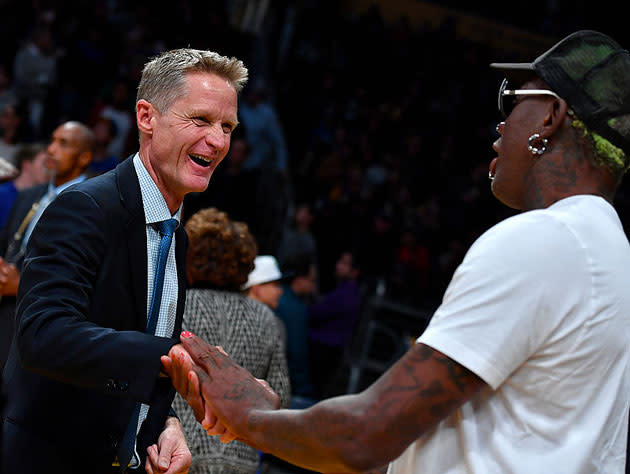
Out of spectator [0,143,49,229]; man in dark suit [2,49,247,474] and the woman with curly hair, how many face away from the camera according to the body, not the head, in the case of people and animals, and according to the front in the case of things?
1

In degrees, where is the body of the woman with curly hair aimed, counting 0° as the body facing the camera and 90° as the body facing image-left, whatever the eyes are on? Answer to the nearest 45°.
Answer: approximately 180°

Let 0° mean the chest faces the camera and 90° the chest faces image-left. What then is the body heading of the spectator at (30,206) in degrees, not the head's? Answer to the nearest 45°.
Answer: approximately 45°

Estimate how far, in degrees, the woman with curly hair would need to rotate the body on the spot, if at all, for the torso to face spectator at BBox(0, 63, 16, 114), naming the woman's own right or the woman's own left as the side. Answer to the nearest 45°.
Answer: approximately 45° to the woman's own left

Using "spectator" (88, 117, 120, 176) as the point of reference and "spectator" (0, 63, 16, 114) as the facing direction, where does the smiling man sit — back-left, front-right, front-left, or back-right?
back-left

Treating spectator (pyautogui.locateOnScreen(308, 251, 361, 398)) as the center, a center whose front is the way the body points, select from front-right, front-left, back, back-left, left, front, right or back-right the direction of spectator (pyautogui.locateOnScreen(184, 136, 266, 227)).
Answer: right
